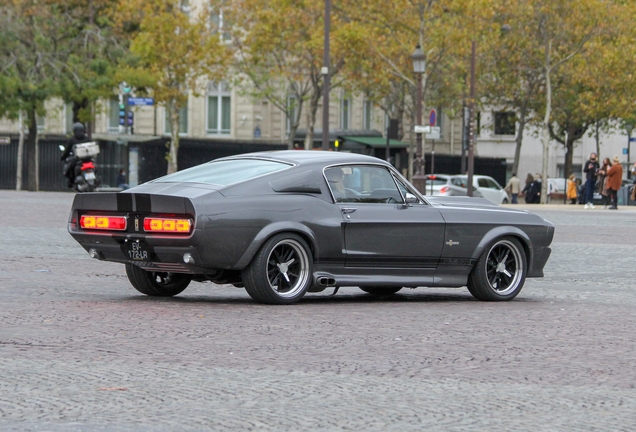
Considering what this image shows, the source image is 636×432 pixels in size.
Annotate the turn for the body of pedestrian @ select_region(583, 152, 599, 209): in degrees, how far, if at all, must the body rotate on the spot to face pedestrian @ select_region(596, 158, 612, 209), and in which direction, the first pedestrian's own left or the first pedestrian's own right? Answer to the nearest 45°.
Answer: approximately 45° to the first pedestrian's own left

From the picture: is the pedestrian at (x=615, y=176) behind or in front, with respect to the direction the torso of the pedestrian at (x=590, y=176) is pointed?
in front

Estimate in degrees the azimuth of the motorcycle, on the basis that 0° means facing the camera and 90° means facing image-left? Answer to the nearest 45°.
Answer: approximately 135°

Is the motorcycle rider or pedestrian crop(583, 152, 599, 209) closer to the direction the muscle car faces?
the pedestrian

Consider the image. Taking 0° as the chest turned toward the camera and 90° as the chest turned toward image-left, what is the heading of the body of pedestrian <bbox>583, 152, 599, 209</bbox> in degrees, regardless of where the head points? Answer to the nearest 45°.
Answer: approximately 0°

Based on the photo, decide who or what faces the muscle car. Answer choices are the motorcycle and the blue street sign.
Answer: the blue street sign

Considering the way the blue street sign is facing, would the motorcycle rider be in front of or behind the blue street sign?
in front
